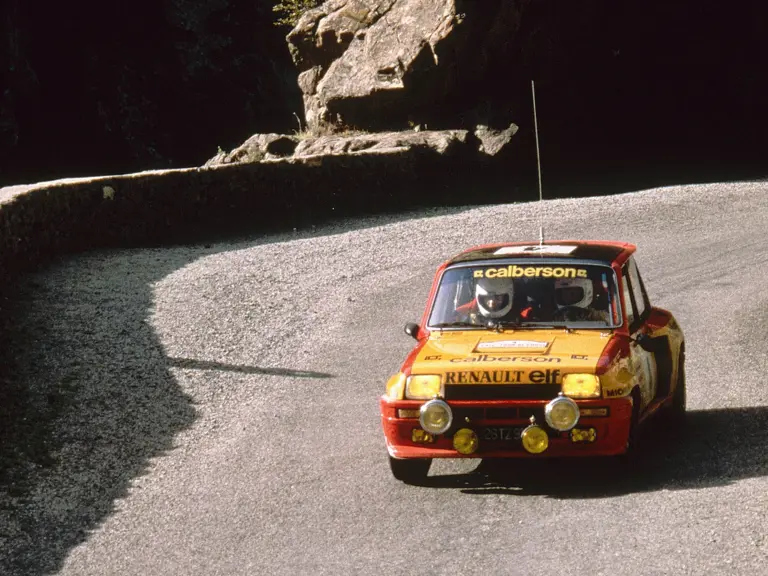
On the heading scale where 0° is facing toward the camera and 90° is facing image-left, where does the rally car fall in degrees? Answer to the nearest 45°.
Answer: approximately 0°

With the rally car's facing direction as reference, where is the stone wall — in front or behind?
behind

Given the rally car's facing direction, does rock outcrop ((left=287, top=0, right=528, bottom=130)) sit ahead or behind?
behind

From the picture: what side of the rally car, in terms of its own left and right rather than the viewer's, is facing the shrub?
back

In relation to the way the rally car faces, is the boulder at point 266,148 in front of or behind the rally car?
behind

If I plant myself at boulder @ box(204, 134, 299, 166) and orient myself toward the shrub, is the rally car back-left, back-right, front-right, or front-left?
back-right
